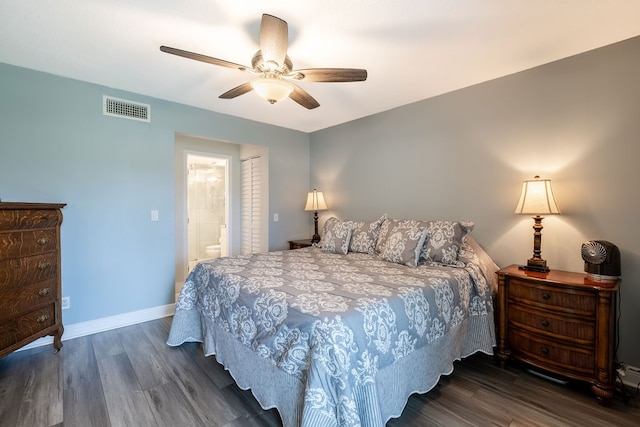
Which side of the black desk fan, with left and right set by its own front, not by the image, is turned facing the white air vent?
front

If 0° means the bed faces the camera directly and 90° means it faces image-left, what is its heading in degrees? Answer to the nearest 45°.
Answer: approximately 45°

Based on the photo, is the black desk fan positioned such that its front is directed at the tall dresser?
yes

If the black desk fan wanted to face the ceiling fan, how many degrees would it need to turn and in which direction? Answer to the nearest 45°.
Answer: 0° — it already faces it

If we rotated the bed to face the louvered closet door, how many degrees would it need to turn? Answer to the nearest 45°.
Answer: approximately 90° to its right

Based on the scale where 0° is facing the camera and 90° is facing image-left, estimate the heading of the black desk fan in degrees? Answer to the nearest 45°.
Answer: approximately 45°

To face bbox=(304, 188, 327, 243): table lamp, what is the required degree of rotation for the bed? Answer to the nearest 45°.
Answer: approximately 135° to its right

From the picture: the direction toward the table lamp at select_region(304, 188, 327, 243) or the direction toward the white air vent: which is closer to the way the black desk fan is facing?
the white air vent

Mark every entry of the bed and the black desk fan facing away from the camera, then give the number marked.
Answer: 0

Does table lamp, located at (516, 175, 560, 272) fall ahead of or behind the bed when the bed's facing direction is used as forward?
behind

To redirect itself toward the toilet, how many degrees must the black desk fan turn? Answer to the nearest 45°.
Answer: approximately 45° to its right

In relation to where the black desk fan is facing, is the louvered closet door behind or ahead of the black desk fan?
ahead
